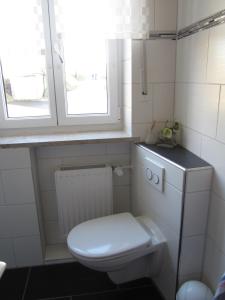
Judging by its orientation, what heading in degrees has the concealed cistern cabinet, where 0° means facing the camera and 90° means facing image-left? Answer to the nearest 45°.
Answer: approximately 45°

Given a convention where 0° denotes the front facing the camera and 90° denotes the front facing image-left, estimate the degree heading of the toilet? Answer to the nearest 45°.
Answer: approximately 45°
